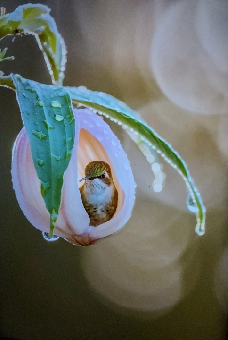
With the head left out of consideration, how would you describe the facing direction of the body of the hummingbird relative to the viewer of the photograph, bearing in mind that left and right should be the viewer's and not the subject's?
facing the viewer and to the left of the viewer
